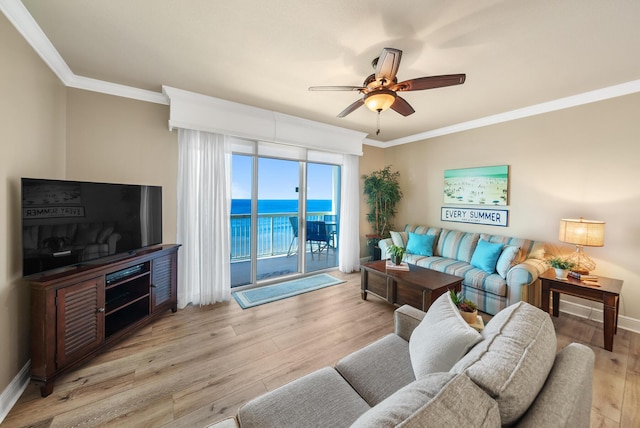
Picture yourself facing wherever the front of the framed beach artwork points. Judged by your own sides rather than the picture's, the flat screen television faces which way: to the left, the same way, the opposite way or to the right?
the opposite way

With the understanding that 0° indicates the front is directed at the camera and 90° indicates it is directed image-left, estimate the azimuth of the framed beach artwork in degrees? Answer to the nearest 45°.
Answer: approximately 45°

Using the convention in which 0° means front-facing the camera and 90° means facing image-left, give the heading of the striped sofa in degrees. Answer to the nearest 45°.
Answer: approximately 45°

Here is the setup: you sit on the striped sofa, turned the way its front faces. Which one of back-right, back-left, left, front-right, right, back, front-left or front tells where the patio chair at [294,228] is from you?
front-right

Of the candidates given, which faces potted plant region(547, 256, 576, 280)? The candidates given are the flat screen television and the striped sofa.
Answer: the flat screen television

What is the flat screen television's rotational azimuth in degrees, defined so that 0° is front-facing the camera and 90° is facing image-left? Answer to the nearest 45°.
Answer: approximately 315°

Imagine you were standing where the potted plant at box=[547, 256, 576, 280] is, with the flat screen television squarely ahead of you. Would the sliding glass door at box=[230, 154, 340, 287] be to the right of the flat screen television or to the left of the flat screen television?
right

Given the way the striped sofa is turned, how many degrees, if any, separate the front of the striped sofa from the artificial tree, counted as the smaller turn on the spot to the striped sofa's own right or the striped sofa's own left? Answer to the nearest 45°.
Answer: approximately 90° to the striped sofa's own right

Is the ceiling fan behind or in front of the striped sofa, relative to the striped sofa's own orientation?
in front

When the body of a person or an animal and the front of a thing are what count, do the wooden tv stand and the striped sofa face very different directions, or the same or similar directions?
very different directions

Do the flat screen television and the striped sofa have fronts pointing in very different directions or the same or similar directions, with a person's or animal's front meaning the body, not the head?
very different directions
